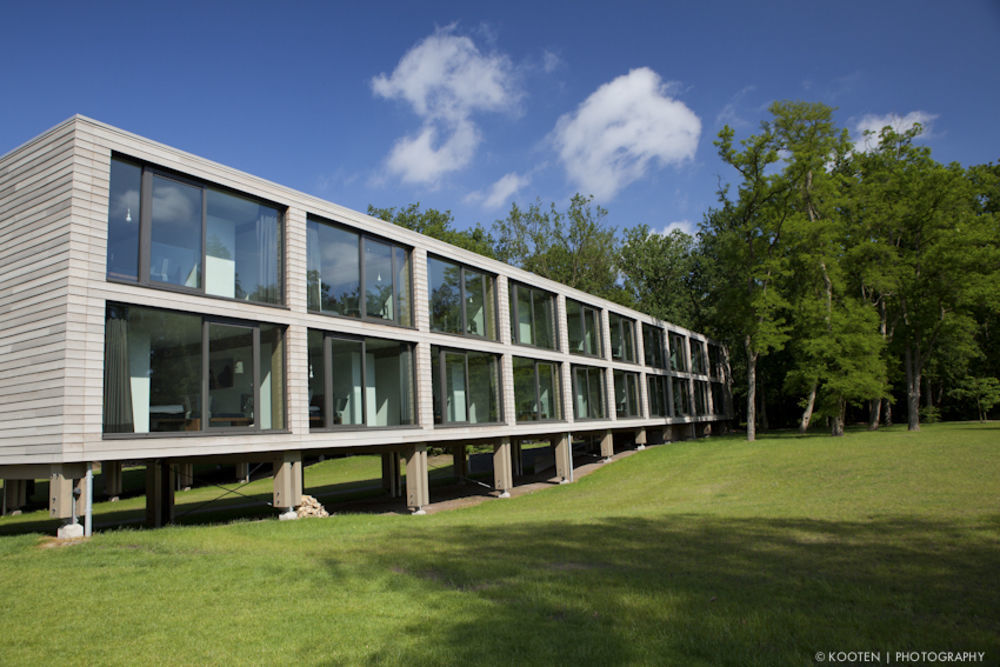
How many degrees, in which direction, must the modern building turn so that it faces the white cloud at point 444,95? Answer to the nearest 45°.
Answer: approximately 90° to its left

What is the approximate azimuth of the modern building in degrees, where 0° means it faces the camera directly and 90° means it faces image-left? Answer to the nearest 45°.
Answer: approximately 315°

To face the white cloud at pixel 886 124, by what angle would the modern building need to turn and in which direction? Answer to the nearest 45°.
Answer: approximately 90° to its left

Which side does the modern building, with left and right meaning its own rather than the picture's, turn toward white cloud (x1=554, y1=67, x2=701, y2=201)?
left
